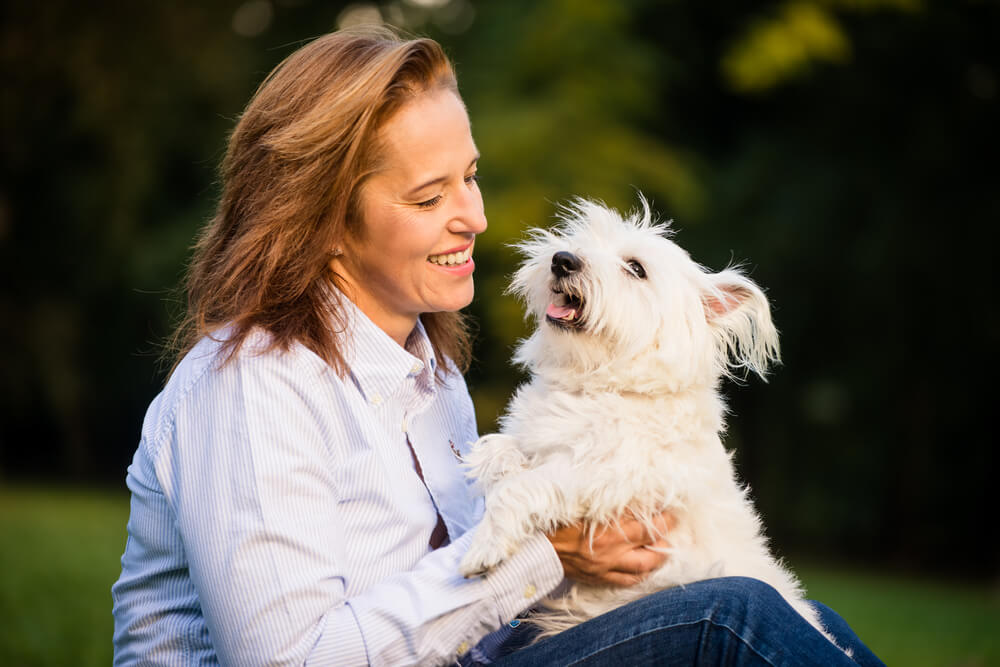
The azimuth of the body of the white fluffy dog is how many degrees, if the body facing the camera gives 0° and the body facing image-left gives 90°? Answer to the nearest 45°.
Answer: approximately 45°
